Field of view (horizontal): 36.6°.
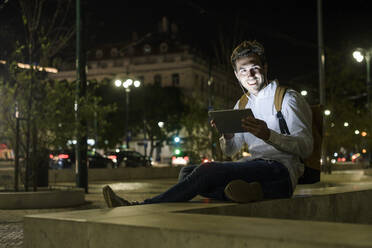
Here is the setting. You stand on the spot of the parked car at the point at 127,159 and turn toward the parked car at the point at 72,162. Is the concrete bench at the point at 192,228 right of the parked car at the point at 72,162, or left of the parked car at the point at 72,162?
left

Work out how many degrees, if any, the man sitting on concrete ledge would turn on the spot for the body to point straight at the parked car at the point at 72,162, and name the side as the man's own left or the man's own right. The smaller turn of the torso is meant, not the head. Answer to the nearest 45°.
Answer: approximately 135° to the man's own right

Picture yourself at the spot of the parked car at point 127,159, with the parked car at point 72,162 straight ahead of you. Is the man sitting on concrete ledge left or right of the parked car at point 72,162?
left

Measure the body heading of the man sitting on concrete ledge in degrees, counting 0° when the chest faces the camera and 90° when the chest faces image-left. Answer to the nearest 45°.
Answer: approximately 45°

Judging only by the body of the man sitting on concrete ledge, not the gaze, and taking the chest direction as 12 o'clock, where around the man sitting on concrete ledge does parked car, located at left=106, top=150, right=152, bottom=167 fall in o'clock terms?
The parked car is roughly at 4 o'clock from the man sitting on concrete ledge.
